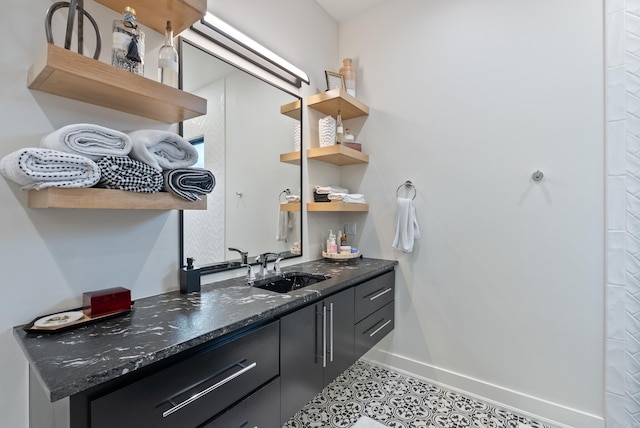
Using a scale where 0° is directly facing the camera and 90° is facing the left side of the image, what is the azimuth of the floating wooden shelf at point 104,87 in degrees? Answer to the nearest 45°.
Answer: approximately 315°

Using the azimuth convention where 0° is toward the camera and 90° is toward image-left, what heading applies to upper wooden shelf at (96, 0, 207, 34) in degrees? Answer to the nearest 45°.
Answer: approximately 315°

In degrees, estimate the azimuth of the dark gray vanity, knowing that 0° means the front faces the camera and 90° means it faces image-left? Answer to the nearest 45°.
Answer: approximately 315°

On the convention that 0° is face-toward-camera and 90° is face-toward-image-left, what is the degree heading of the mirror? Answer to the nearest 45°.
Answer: approximately 315°

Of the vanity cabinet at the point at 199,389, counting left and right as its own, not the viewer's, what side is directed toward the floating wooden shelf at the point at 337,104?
left

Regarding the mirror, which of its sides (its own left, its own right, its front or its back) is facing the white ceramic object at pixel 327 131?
left

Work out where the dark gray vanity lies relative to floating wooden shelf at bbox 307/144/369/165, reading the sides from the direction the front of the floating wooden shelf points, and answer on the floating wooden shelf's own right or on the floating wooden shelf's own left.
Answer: on the floating wooden shelf's own right

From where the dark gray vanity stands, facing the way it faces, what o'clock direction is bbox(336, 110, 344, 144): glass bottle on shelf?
The glass bottle on shelf is roughly at 9 o'clock from the dark gray vanity.

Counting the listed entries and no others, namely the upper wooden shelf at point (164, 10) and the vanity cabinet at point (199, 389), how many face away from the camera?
0

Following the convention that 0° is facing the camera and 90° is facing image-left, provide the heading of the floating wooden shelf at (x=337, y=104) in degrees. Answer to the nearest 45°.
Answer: approximately 315°
